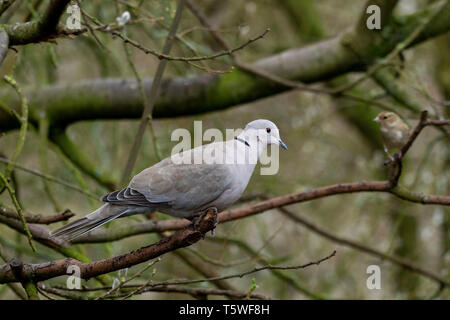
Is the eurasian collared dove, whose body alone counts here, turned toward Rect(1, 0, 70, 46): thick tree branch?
no

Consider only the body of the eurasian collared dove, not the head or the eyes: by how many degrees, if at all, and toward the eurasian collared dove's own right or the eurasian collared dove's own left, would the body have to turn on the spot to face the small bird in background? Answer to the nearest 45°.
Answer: approximately 45° to the eurasian collared dove's own left

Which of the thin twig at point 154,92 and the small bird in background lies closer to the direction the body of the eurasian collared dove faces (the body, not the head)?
the small bird in background

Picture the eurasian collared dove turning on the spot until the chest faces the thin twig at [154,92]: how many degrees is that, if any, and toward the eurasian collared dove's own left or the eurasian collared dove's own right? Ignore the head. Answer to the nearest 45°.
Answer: approximately 90° to the eurasian collared dove's own left

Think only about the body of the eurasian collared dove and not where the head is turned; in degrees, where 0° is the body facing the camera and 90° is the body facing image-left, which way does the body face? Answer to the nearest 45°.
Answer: approximately 270°
